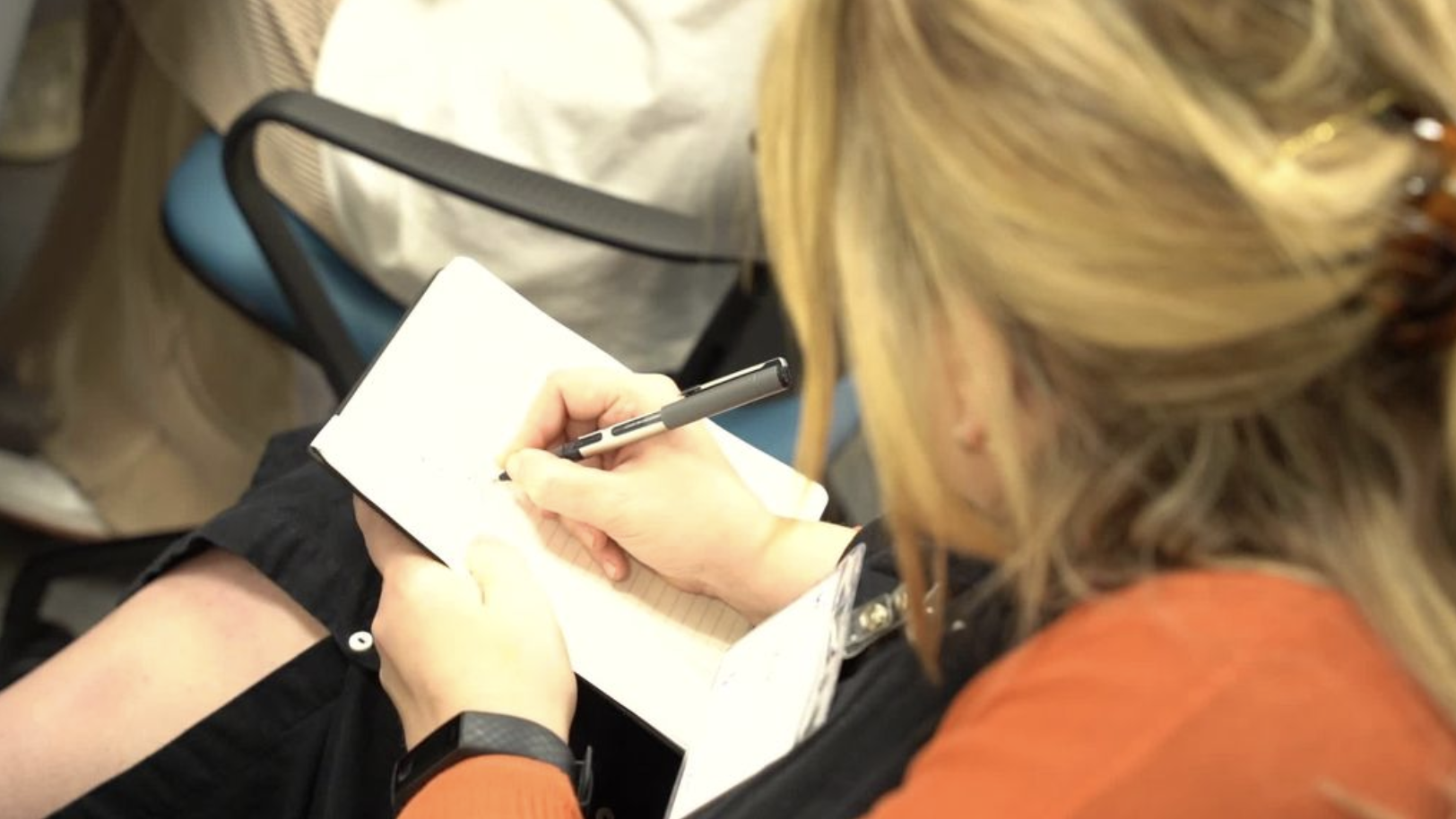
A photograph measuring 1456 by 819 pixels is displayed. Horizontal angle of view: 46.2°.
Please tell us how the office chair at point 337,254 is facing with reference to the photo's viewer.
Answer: facing to the left of the viewer
